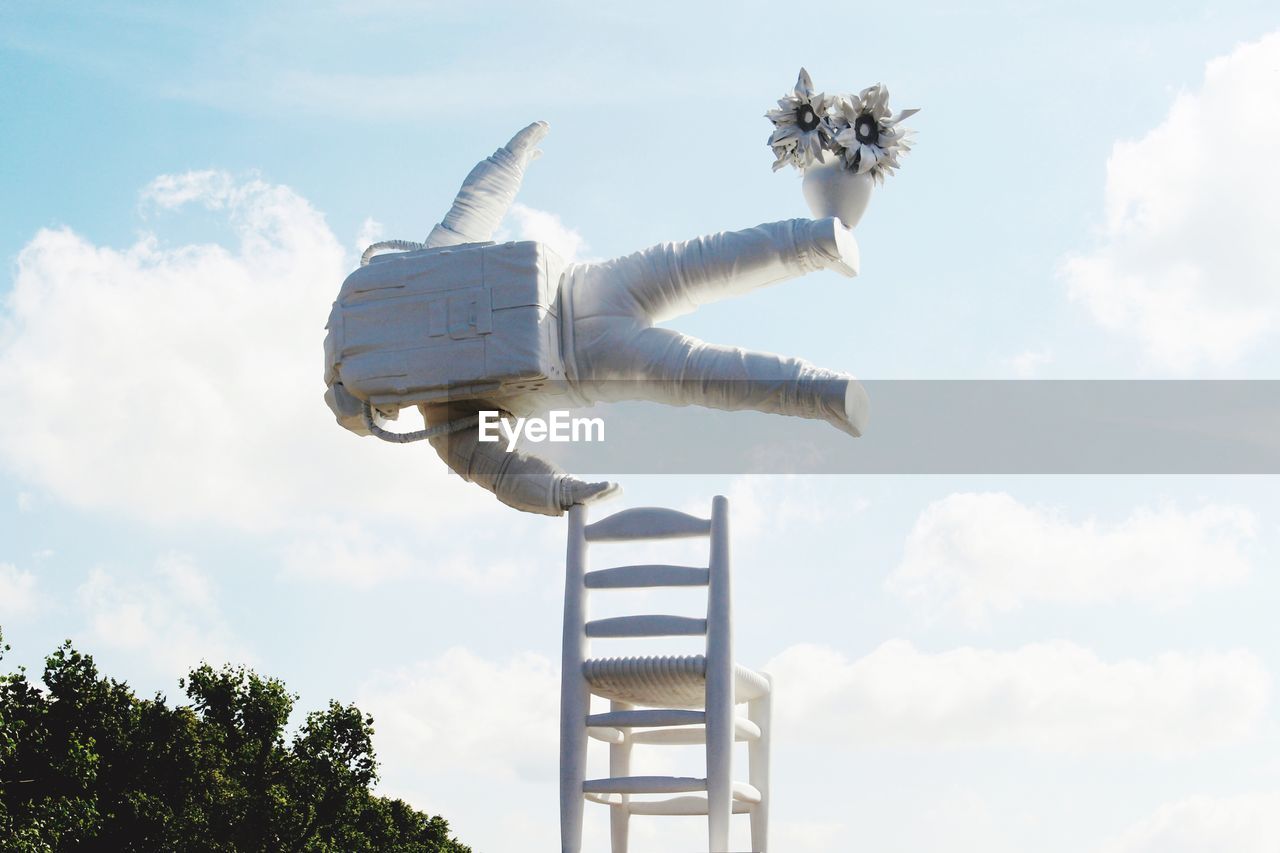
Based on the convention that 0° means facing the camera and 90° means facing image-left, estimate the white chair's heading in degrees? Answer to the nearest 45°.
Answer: approximately 180°
